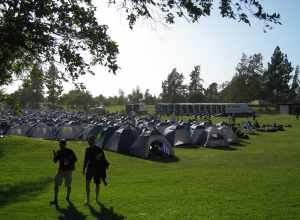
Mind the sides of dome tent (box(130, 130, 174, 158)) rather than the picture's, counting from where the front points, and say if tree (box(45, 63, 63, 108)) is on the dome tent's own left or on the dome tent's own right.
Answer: on the dome tent's own right

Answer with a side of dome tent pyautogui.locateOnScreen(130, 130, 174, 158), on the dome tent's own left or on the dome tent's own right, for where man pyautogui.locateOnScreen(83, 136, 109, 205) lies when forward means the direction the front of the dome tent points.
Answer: on the dome tent's own right

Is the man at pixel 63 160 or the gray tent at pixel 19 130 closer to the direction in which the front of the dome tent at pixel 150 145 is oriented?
the man

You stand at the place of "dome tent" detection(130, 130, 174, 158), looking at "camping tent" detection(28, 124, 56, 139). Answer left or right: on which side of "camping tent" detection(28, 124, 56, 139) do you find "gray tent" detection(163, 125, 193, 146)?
right

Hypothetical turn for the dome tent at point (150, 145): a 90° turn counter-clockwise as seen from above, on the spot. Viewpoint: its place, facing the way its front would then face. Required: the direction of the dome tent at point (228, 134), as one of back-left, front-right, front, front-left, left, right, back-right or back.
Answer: front

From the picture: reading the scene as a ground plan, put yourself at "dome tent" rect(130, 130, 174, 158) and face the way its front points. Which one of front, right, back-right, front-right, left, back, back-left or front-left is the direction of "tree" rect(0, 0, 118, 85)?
front-right

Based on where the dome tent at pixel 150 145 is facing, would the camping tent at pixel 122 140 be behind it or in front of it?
behind

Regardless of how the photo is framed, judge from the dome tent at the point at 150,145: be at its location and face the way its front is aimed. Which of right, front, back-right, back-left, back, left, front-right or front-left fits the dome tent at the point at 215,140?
left

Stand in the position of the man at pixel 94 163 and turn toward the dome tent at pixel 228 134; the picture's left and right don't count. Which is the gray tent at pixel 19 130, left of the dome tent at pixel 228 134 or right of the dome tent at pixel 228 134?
left

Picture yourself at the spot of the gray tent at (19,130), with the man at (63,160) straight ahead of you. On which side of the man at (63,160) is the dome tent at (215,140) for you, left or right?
left
